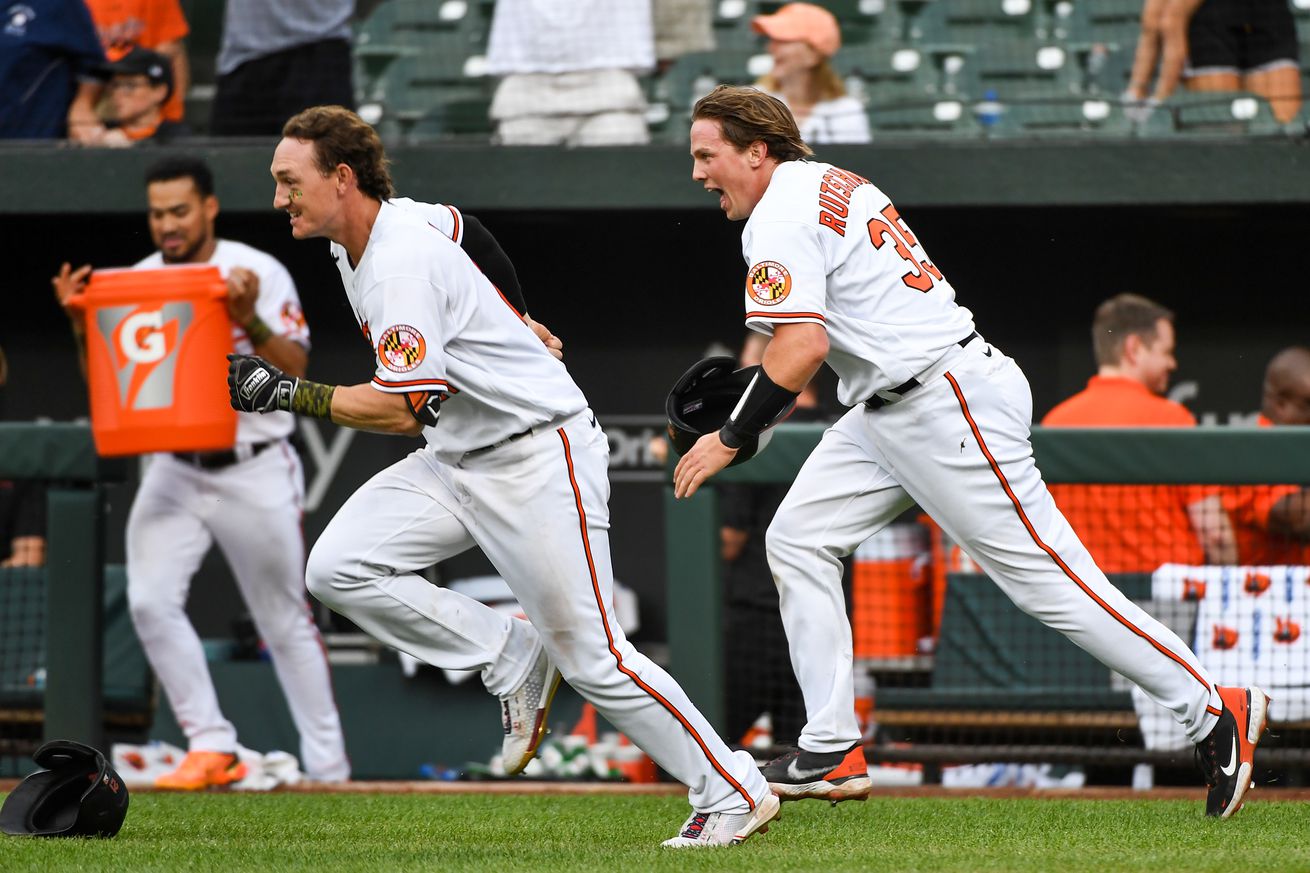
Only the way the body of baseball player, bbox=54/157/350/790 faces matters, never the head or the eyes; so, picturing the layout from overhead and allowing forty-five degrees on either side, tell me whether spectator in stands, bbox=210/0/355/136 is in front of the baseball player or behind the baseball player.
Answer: behind

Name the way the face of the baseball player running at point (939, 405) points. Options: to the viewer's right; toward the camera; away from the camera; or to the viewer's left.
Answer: to the viewer's left

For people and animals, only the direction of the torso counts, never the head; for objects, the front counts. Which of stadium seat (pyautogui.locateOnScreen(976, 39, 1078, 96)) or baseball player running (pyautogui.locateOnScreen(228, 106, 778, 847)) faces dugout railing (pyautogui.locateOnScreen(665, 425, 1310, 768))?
the stadium seat

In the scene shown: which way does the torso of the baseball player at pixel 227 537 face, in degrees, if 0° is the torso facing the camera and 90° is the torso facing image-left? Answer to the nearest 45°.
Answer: approximately 45°

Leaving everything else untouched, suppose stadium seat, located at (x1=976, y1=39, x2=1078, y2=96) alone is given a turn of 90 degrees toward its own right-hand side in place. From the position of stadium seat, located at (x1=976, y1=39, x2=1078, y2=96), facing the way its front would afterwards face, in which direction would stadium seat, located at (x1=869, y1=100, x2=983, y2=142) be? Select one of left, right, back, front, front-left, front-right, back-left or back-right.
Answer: front-left

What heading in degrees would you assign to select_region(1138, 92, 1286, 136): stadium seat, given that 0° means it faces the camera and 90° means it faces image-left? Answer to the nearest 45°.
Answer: approximately 0°

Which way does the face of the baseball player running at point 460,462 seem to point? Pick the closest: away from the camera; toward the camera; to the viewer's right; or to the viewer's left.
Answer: to the viewer's left

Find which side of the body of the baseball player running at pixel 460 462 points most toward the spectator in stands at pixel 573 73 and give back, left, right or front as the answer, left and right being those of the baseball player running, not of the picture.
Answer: right

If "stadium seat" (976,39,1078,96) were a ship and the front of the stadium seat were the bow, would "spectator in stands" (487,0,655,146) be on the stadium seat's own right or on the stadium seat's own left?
on the stadium seat's own right

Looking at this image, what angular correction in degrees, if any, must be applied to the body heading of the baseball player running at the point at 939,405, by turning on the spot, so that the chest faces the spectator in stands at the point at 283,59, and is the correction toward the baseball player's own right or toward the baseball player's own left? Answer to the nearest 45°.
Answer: approximately 45° to the baseball player's own right

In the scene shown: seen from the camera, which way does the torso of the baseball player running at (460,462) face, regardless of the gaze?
to the viewer's left

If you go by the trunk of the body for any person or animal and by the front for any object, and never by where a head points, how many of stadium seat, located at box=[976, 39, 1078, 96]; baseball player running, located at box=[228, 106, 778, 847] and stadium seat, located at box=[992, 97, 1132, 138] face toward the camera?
2

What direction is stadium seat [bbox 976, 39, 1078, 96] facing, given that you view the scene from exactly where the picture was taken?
facing the viewer

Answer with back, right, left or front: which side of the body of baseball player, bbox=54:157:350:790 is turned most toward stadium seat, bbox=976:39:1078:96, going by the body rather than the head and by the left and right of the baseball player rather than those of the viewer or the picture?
back

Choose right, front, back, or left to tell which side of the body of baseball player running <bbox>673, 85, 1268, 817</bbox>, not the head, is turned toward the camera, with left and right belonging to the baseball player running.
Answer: left
